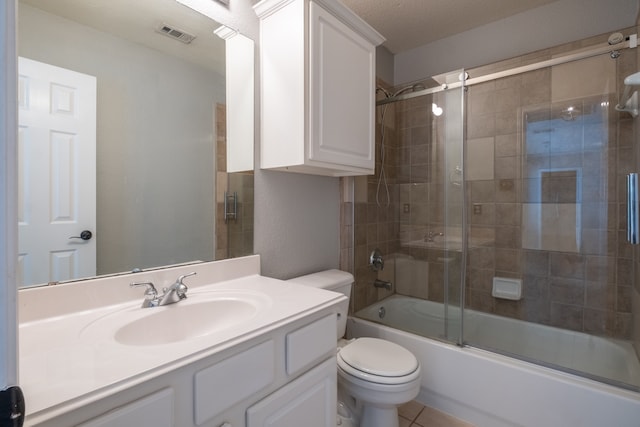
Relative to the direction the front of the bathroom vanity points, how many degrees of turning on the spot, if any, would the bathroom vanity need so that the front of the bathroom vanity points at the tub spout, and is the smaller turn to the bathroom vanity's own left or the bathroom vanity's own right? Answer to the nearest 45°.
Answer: approximately 90° to the bathroom vanity's own left

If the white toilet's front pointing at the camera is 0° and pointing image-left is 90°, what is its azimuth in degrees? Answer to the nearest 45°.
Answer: approximately 315°

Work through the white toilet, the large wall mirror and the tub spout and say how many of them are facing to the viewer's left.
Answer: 0

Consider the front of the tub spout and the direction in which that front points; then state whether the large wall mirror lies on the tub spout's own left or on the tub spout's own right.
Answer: on the tub spout's own right

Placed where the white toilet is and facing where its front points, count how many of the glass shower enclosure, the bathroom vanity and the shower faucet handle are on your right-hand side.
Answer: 1

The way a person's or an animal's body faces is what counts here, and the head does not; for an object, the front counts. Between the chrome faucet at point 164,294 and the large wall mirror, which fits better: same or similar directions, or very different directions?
same or similar directions

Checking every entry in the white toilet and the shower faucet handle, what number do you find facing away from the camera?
0

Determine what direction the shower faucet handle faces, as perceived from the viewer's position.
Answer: facing the viewer and to the right of the viewer

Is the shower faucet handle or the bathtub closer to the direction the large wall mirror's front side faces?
the bathtub

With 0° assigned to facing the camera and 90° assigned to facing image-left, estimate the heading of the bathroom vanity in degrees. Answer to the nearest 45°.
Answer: approximately 315°

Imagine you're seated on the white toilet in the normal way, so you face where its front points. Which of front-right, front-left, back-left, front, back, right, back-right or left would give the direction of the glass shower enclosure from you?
left
